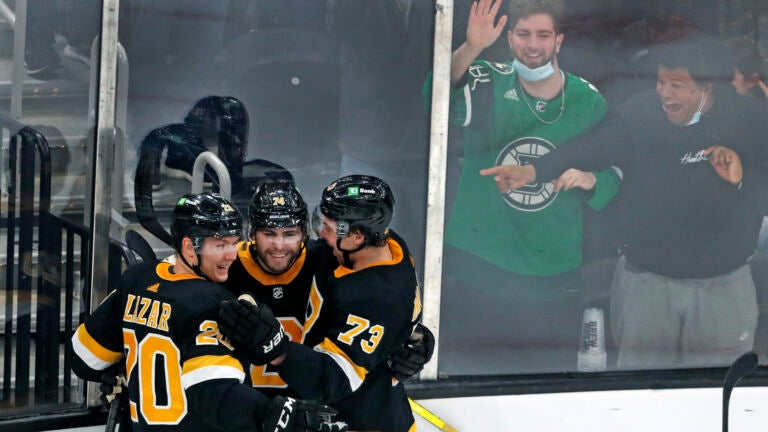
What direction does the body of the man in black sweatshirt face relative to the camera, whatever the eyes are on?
toward the camera

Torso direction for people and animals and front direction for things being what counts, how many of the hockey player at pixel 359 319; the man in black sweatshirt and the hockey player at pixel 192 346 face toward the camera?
1

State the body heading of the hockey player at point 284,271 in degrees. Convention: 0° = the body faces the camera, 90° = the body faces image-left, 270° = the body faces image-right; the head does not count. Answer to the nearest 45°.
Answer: approximately 0°

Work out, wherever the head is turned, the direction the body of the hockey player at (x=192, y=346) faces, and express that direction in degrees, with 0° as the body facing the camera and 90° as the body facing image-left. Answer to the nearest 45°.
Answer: approximately 225°

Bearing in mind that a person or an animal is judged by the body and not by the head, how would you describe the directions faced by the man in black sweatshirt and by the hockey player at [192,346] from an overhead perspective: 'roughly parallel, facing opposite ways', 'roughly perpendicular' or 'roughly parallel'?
roughly parallel, facing opposite ways

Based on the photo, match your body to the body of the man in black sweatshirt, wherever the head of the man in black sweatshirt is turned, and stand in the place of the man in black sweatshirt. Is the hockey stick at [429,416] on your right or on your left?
on your right

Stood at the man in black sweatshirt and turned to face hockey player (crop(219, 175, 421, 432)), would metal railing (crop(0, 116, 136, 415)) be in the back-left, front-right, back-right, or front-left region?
front-right

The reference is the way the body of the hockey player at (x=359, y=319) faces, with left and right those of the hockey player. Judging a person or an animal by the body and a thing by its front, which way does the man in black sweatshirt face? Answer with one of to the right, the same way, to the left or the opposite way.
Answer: to the left

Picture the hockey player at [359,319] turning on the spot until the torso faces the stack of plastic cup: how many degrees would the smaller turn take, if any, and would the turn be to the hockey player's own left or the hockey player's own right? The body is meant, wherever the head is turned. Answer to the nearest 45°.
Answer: approximately 135° to the hockey player's own right

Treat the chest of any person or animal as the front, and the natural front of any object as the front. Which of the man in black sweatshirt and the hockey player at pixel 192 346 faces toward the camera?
the man in black sweatshirt

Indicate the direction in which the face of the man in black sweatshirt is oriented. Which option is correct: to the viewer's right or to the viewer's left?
to the viewer's left

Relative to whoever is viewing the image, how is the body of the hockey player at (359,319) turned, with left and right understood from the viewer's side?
facing to the left of the viewer

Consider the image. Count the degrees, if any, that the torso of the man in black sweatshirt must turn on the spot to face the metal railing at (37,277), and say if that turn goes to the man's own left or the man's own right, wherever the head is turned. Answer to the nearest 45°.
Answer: approximately 45° to the man's own right
